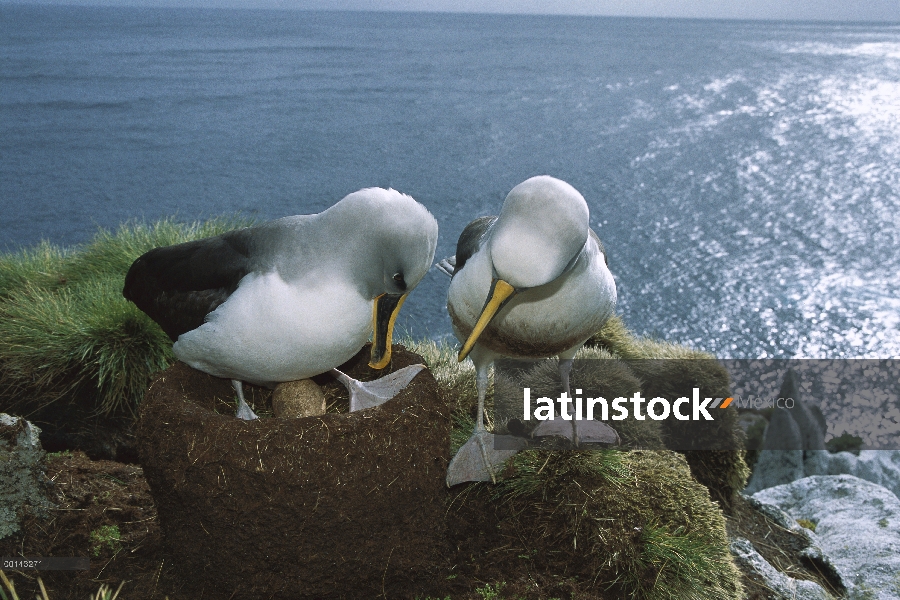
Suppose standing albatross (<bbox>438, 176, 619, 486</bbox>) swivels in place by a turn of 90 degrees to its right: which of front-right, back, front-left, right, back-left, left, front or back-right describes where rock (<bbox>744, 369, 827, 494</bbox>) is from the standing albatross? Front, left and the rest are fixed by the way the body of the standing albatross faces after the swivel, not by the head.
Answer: back-right

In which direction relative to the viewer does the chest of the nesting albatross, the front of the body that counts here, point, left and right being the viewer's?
facing the viewer and to the right of the viewer

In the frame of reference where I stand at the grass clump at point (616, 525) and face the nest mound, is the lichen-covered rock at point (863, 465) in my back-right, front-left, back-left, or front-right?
back-right

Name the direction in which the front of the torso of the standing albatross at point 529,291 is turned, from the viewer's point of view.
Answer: toward the camera

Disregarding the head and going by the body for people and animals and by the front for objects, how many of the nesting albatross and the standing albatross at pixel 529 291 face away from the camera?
0

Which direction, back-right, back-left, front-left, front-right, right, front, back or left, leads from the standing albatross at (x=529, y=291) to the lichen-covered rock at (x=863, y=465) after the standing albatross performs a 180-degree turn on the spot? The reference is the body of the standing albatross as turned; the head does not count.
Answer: front-right

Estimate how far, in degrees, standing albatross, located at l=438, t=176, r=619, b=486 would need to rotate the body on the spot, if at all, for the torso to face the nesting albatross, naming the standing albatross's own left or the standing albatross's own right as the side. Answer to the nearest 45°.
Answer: approximately 90° to the standing albatross's own right

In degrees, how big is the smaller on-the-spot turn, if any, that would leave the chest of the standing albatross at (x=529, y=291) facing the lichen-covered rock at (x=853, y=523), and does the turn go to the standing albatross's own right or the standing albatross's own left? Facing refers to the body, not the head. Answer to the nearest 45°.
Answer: approximately 135° to the standing albatross's own left

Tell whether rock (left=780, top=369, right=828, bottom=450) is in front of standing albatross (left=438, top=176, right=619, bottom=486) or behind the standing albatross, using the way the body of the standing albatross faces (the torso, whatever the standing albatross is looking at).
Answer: behind
